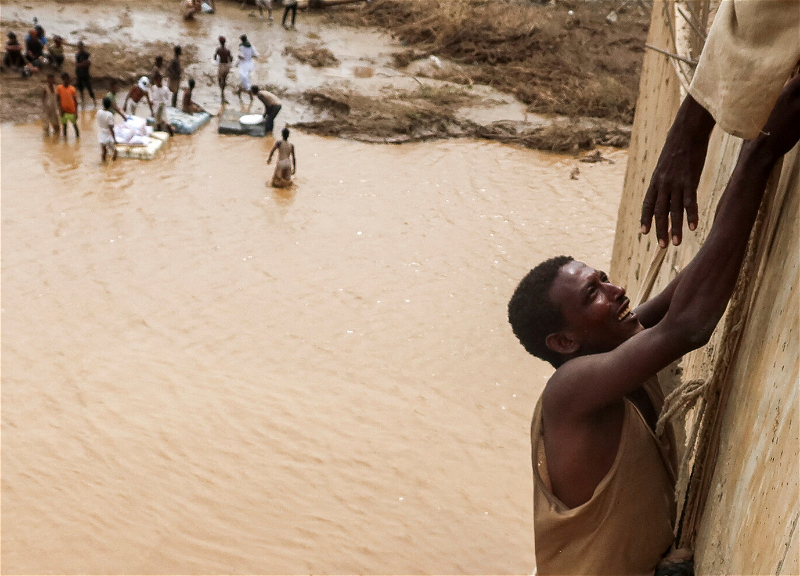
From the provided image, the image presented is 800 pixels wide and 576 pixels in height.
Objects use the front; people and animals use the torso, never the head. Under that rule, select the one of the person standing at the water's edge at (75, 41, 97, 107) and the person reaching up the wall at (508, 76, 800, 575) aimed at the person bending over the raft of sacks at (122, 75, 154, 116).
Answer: the person standing at the water's edge at (75, 41, 97, 107)

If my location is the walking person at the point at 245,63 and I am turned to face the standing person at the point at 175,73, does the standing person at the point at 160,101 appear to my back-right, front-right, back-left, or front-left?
front-left

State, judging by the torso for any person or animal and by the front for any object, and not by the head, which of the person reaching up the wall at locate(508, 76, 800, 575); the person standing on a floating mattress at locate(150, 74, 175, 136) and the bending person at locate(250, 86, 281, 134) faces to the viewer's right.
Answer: the person reaching up the wall at locate(508, 76, 800, 575)

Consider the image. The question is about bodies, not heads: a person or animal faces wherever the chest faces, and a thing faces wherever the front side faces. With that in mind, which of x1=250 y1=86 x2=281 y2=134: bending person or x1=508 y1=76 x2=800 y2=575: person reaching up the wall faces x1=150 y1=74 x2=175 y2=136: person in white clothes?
x1=250 y1=86 x2=281 y2=134: bending person

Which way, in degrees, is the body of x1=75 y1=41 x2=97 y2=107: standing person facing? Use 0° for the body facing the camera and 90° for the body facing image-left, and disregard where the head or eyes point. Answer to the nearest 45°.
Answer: approximately 315°

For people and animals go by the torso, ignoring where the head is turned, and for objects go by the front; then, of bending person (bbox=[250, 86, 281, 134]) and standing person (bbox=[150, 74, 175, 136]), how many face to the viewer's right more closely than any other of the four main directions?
0

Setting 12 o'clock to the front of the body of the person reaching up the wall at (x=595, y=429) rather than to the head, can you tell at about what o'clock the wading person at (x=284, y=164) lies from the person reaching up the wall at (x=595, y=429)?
the wading person at (x=284, y=164) is roughly at 8 o'clock from the person reaching up the wall at (x=595, y=429).

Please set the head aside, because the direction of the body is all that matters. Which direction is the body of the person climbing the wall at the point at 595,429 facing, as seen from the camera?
to the viewer's right

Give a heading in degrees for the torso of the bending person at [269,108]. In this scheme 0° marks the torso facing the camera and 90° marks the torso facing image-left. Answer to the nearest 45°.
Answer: approximately 90°

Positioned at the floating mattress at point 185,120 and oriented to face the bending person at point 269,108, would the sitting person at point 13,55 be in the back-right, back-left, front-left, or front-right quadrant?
back-left
